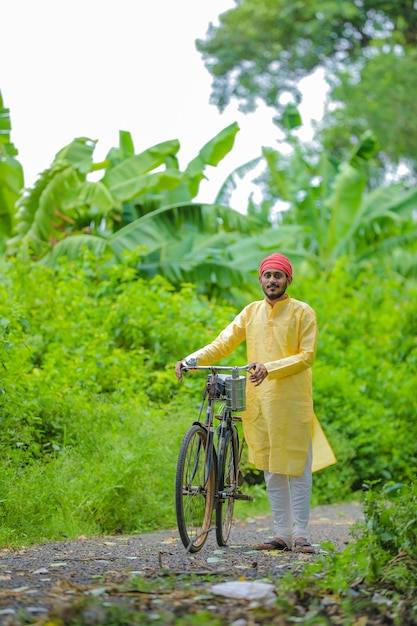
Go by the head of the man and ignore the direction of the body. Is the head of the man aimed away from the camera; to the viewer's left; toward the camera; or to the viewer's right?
toward the camera

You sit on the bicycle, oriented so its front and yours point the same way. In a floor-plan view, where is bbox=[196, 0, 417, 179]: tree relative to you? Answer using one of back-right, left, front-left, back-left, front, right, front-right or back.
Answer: back

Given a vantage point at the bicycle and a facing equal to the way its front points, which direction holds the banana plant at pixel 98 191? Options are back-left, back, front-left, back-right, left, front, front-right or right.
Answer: back

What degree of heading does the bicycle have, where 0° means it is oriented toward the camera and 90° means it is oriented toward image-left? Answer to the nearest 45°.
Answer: approximately 0°

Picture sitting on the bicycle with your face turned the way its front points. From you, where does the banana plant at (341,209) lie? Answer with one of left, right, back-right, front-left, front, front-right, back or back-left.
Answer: back

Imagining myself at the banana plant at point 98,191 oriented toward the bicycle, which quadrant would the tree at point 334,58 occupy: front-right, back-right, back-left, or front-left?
back-left

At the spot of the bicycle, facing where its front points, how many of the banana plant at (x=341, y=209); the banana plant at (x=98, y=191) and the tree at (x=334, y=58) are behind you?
3
